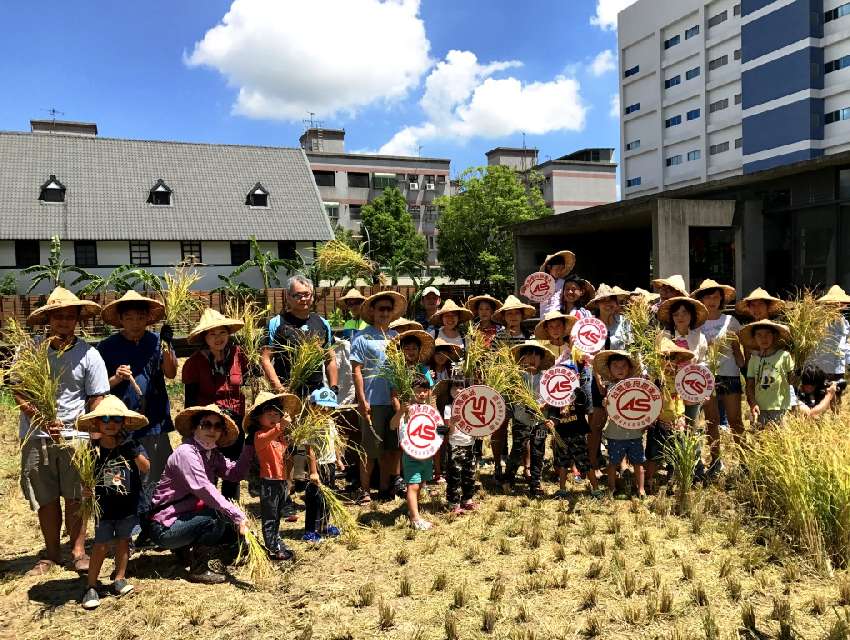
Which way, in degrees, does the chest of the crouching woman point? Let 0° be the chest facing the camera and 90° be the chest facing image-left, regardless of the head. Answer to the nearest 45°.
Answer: approximately 315°

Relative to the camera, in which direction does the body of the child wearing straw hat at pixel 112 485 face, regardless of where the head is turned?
toward the camera

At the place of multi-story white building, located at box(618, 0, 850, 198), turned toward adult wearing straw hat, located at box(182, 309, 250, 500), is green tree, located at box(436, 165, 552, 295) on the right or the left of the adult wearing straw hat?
right

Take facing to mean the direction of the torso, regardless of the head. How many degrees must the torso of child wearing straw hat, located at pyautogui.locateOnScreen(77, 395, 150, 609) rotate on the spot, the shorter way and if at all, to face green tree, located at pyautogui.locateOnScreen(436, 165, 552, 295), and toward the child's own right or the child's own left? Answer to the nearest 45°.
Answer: approximately 135° to the child's own left

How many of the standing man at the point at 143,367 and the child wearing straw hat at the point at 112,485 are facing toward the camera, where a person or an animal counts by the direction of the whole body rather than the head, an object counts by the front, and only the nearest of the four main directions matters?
2

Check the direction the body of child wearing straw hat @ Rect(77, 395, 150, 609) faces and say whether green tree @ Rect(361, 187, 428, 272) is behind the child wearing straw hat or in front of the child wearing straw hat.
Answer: behind

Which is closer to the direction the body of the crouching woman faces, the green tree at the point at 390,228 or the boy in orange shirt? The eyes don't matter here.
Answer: the boy in orange shirt

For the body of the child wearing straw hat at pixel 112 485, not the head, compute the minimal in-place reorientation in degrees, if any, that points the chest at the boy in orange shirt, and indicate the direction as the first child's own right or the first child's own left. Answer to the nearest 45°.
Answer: approximately 90° to the first child's own left
